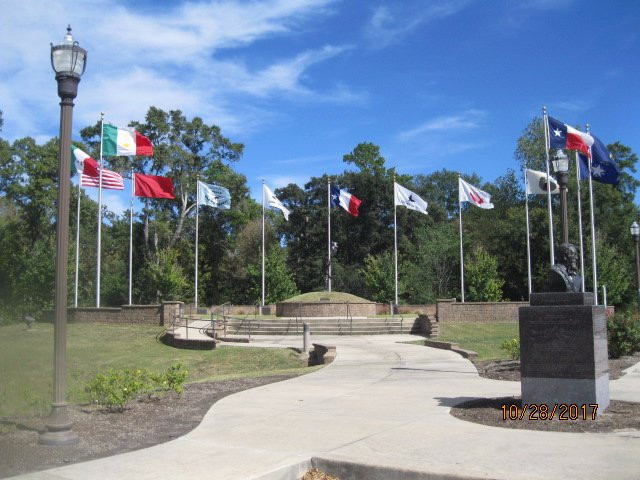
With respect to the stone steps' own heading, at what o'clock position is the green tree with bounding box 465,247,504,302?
The green tree is roughly at 7 o'clock from the stone steps.

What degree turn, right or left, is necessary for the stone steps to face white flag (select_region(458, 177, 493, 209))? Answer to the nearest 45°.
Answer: approximately 135° to its left

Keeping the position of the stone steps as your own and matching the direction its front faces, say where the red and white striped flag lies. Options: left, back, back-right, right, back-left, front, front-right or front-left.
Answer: right

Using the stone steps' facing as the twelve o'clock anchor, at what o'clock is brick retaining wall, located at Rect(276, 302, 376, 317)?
The brick retaining wall is roughly at 6 o'clock from the stone steps.

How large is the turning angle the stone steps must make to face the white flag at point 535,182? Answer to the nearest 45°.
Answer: approximately 90° to its left

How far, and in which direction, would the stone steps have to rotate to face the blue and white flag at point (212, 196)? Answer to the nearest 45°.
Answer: approximately 135° to its right

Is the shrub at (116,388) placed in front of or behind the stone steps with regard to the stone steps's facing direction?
in front

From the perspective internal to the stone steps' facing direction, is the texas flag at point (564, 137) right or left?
on its left

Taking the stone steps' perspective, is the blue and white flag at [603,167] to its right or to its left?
on its left

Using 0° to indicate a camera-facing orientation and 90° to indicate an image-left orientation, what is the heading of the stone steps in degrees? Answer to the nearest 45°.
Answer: approximately 0°

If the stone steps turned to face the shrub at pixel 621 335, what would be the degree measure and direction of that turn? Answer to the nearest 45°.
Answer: approximately 45° to its left

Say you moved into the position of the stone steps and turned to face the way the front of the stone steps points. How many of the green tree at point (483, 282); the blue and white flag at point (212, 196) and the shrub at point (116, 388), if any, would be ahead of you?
1

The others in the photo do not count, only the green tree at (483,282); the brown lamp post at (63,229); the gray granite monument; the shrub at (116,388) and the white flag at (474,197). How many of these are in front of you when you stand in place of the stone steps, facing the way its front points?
3
